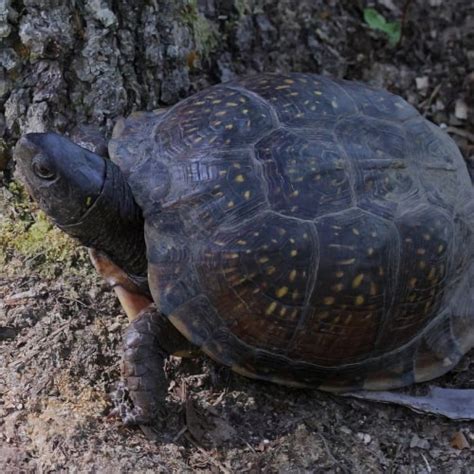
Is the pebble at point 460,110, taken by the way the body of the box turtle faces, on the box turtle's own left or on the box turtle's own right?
on the box turtle's own right

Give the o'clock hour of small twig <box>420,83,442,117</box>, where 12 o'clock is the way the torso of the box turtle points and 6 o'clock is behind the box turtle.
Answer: The small twig is roughly at 4 o'clock from the box turtle.

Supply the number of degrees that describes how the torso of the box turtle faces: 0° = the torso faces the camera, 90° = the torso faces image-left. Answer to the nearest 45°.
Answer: approximately 90°

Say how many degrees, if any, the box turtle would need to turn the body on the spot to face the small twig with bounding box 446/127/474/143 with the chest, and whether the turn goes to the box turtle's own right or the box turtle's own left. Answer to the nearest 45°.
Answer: approximately 135° to the box turtle's own right

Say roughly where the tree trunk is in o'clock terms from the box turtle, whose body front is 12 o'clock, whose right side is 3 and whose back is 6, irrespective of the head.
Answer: The tree trunk is roughly at 2 o'clock from the box turtle.

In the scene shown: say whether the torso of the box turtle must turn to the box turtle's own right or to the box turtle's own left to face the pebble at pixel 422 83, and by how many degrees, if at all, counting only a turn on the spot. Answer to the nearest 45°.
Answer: approximately 135° to the box turtle's own right

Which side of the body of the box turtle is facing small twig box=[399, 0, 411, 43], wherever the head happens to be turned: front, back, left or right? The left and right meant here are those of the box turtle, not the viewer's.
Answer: right

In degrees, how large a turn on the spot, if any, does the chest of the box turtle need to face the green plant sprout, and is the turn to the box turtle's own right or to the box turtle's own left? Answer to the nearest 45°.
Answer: approximately 90° to the box turtle's own right
